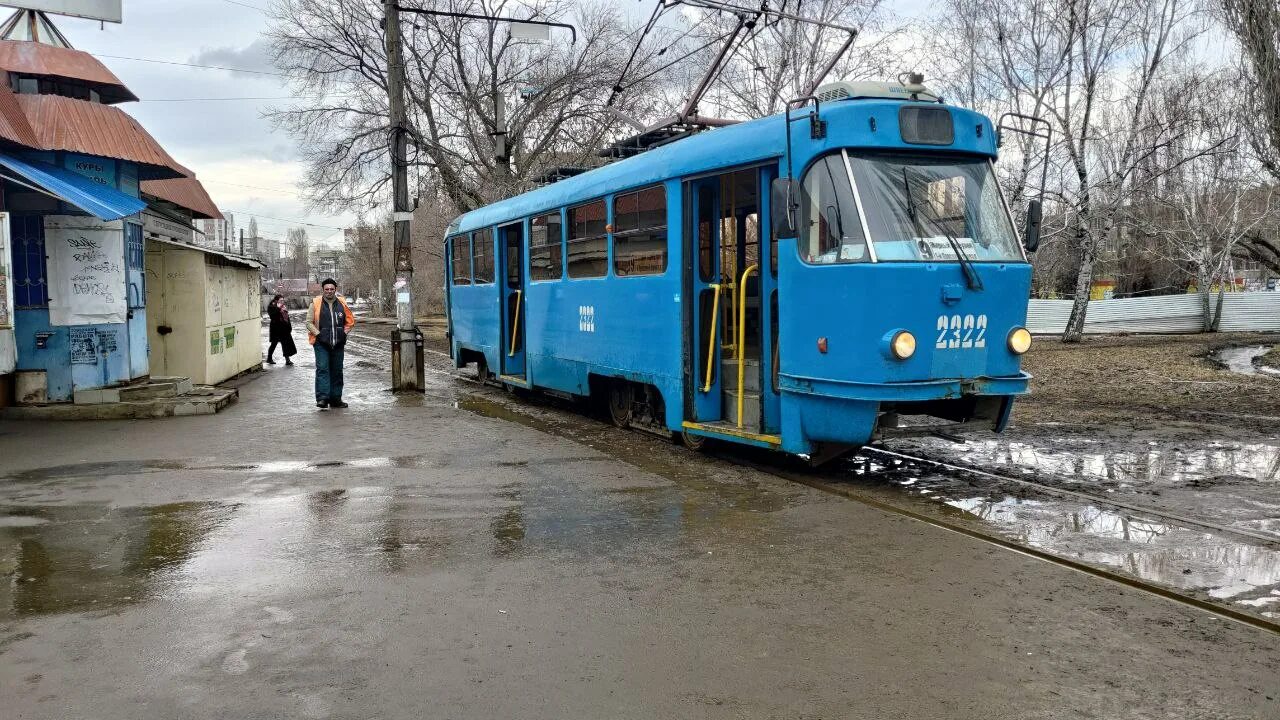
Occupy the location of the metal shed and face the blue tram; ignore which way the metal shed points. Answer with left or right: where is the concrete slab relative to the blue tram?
right

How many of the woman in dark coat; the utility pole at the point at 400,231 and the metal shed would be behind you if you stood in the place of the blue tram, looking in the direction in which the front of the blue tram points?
3

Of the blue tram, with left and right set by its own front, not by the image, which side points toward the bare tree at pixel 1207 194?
left

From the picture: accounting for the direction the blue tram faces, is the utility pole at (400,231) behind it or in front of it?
behind

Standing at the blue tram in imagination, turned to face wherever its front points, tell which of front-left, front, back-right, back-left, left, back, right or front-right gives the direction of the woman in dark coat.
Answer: back

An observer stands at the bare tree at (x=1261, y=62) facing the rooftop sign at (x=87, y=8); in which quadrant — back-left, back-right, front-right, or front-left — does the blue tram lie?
front-left

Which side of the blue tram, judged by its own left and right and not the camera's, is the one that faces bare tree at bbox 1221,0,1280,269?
left

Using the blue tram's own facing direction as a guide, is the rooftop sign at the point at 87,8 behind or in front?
behind

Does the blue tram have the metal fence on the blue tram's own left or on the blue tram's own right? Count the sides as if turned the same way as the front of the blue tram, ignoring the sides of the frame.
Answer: on the blue tram's own left

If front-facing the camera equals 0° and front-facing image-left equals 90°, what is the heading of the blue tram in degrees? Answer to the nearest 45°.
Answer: approximately 315°

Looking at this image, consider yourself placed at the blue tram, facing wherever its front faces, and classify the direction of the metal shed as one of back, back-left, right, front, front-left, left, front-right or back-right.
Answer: back
